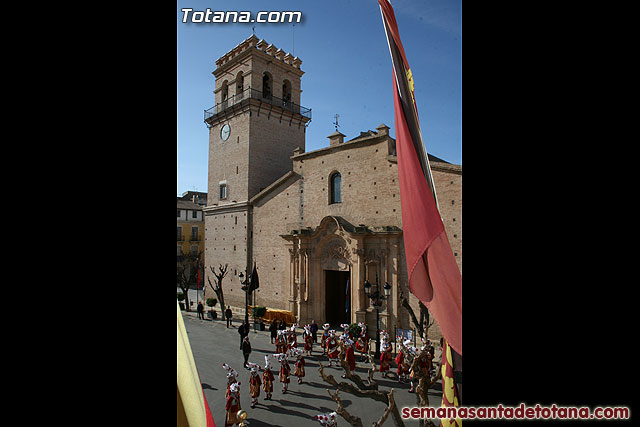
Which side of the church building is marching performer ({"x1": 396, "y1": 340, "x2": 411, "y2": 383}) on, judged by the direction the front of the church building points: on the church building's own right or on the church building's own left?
on the church building's own left

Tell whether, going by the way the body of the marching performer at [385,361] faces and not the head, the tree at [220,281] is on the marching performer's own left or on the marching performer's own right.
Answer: on the marching performer's own right

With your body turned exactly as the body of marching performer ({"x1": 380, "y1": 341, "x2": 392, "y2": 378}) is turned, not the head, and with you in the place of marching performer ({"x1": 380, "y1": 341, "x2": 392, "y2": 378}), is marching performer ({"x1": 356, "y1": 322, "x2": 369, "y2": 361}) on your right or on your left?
on your right

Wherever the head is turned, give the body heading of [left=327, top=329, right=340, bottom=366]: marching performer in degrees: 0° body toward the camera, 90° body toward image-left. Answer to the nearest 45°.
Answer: approximately 0°

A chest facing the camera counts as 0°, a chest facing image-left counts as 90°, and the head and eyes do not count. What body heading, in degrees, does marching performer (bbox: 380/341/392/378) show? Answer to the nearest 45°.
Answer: approximately 45°

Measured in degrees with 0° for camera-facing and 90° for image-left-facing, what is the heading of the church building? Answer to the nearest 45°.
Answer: approximately 45°

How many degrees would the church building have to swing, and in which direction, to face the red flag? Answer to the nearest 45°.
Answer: approximately 45° to its left
